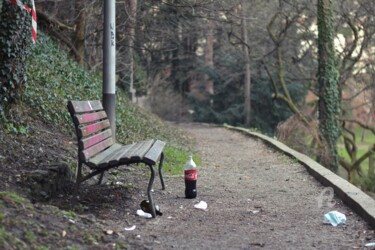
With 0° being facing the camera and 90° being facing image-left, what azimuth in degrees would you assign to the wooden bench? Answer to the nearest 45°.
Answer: approximately 315°

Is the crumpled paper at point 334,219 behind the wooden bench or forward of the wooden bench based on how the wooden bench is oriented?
forward

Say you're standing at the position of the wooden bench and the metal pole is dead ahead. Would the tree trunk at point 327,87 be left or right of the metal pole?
right

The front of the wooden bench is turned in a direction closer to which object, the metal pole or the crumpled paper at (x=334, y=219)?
the crumpled paper

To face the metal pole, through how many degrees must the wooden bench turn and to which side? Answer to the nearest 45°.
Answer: approximately 135° to its left

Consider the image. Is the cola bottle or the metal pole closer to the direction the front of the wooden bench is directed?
the cola bottle

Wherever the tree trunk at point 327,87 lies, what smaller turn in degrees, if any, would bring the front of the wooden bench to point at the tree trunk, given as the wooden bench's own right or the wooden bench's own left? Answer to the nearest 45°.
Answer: approximately 90° to the wooden bench's own left
